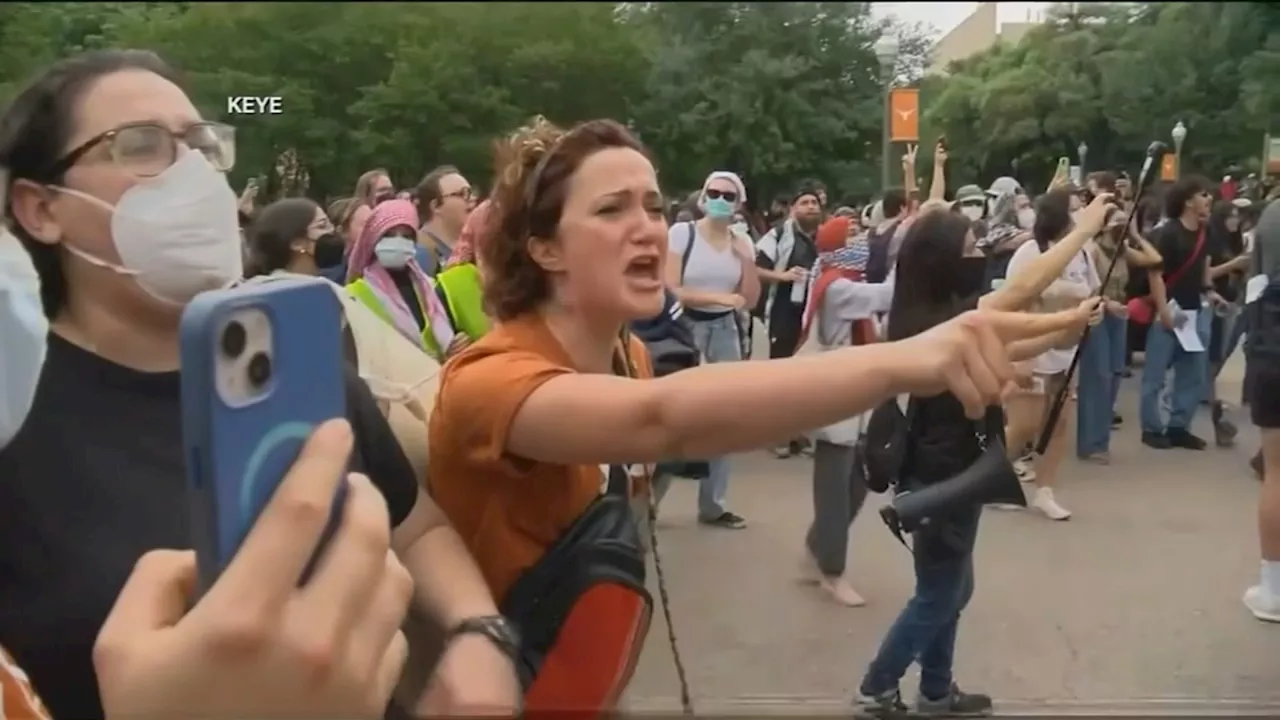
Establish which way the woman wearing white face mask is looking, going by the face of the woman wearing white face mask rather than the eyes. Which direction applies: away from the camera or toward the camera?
toward the camera

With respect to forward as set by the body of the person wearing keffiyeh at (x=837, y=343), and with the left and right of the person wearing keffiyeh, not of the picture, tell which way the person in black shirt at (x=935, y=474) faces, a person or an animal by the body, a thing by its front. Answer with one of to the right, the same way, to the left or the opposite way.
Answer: the same way

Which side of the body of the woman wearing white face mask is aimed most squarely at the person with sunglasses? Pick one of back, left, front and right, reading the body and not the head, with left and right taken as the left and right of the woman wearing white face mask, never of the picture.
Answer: left

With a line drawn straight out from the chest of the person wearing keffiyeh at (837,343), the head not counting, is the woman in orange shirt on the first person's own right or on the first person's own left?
on the first person's own right

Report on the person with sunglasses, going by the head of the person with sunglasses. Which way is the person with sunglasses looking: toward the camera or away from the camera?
toward the camera

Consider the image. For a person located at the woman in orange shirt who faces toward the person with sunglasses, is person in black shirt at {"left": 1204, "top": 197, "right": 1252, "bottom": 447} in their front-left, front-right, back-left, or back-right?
front-right

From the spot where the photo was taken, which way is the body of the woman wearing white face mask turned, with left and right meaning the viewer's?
facing the viewer and to the right of the viewer

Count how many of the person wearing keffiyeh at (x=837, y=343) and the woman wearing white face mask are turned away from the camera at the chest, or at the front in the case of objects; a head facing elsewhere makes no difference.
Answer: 0

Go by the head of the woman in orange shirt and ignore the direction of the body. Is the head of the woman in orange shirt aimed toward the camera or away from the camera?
toward the camera

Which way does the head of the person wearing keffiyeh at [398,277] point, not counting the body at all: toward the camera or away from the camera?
toward the camera
